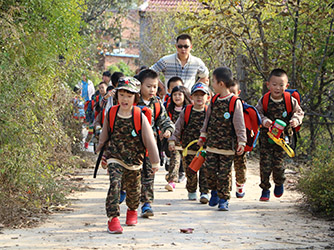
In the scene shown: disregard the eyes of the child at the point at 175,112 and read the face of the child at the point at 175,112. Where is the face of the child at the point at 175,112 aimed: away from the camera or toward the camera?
toward the camera

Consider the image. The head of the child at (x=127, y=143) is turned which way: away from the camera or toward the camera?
toward the camera

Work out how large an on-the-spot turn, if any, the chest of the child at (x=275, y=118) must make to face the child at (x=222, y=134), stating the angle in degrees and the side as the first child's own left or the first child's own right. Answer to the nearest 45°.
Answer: approximately 45° to the first child's own right

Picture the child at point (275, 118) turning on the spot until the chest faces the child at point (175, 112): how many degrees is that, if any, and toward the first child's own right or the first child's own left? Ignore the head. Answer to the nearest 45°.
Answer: approximately 135° to the first child's own right

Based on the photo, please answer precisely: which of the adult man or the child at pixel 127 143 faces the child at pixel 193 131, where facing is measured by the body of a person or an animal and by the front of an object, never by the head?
the adult man

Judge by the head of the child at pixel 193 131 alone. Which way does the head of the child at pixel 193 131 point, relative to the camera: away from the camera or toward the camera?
toward the camera

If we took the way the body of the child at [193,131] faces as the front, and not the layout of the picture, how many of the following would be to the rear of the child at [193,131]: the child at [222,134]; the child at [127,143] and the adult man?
1

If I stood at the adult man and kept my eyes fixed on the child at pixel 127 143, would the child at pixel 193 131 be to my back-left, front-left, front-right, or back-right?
front-left

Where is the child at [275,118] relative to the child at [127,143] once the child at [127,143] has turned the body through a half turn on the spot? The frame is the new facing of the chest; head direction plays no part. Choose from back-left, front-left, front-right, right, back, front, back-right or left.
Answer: front-right

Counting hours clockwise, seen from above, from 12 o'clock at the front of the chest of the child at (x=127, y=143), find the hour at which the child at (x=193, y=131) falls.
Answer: the child at (x=193, y=131) is roughly at 7 o'clock from the child at (x=127, y=143).

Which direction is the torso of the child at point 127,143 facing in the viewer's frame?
toward the camera

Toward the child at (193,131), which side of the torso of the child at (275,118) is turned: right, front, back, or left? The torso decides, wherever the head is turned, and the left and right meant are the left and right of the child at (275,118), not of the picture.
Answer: right

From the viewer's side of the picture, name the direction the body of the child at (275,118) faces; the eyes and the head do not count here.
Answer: toward the camera

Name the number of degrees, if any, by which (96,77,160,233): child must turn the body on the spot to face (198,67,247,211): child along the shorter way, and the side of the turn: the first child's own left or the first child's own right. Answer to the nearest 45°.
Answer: approximately 135° to the first child's own left

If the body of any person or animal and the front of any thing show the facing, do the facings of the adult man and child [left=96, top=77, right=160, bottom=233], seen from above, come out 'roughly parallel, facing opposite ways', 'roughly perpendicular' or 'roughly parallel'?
roughly parallel

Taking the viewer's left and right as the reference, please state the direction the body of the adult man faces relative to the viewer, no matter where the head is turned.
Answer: facing the viewer

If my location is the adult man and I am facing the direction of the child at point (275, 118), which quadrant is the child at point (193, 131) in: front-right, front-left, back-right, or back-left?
front-right
